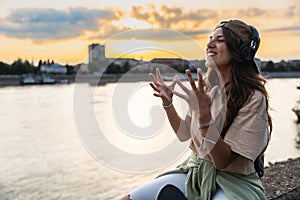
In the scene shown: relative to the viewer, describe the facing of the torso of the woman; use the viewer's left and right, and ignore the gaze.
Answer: facing the viewer and to the left of the viewer

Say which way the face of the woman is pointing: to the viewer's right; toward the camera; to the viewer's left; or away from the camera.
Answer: to the viewer's left
